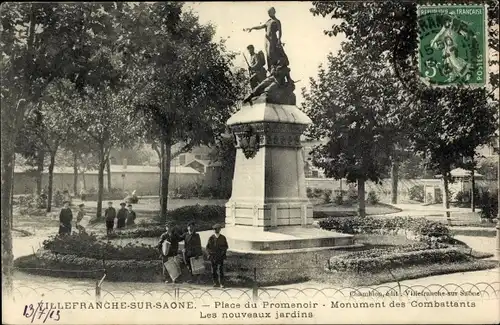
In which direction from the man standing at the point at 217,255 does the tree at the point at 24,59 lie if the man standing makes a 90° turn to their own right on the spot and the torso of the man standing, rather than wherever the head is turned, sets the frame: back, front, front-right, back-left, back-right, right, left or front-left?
front

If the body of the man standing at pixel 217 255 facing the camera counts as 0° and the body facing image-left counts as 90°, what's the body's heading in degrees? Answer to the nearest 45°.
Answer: approximately 0°

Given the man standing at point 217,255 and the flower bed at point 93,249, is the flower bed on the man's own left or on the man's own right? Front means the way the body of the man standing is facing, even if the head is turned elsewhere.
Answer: on the man's own right

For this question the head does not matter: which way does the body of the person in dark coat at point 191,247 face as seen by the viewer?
toward the camera

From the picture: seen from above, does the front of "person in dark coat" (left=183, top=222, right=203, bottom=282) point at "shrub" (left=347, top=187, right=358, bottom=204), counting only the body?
no

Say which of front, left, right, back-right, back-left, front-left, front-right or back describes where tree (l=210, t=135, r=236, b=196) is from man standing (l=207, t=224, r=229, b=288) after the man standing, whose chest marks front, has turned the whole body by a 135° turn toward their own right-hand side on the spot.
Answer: front-right
